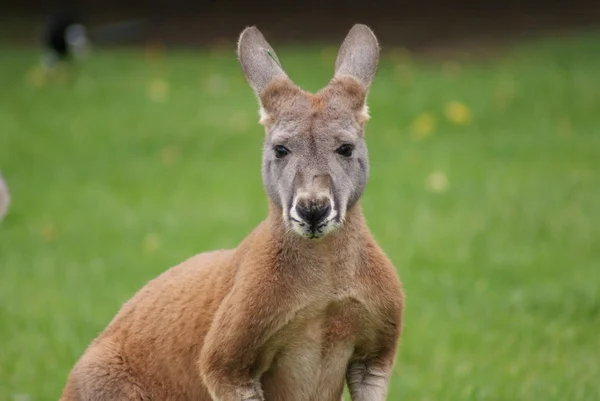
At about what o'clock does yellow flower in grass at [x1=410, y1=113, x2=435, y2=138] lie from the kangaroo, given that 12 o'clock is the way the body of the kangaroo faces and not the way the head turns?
The yellow flower in grass is roughly at 8 o'clock from the kangaroo.

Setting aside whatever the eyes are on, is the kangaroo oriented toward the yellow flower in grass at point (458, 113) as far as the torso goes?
no

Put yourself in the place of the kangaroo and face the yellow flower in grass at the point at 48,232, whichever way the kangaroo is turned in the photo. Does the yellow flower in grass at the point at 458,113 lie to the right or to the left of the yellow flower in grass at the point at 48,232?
right

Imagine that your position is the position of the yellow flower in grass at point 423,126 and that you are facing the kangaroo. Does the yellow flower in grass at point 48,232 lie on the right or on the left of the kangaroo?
right

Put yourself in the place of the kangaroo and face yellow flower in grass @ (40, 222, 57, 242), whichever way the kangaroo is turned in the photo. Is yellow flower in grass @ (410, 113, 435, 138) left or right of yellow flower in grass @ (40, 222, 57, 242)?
right

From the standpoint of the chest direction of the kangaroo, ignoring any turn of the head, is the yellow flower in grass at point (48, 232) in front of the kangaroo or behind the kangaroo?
behind

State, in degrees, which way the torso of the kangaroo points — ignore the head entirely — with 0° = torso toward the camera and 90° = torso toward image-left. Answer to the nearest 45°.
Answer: approximately 315°
